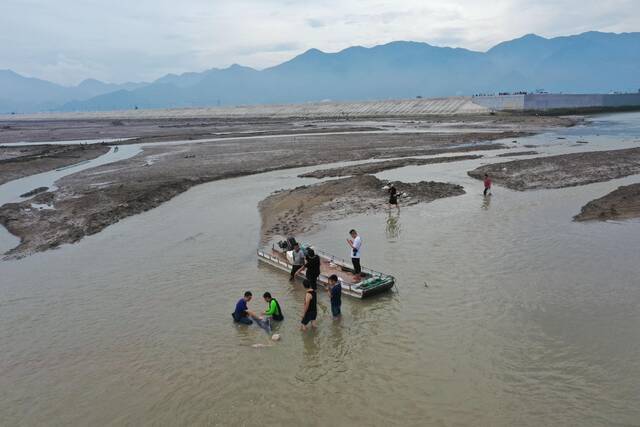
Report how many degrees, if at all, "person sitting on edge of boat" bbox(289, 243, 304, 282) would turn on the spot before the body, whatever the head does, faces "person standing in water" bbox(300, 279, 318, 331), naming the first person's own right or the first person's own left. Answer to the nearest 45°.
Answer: approximately 45° to the first person's own left

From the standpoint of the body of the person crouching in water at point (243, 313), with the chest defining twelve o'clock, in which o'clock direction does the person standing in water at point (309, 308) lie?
The person standing in water is roughly at 1 o'clock from the person crouching in water.

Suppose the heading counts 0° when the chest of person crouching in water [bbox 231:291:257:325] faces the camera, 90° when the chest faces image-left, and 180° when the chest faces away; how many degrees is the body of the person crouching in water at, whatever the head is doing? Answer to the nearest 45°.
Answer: approximately 270°

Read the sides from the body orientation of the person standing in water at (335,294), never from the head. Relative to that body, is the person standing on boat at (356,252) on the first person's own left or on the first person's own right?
on the first person's own right
